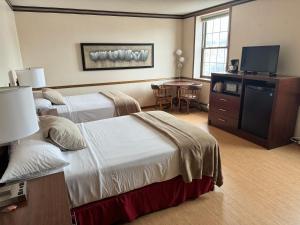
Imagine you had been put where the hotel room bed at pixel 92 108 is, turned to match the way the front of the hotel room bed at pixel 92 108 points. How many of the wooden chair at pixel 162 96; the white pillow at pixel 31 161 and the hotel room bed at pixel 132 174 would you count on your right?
2

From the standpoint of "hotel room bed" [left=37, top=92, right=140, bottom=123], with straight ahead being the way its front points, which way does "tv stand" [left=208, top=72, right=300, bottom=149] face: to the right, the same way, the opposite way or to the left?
the opposite way

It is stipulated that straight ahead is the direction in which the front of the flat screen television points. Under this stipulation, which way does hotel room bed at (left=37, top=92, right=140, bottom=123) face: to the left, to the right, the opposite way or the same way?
the opposite way

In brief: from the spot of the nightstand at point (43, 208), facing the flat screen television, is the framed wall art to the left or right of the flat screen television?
left

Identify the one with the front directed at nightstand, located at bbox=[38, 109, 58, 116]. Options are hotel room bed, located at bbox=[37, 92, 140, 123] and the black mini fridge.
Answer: the black mini fridge

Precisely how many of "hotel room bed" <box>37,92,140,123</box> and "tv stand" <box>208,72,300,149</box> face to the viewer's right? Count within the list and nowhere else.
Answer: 1

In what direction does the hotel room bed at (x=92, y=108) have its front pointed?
to the viewer's right

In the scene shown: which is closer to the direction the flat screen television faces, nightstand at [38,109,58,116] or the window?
the nightstand

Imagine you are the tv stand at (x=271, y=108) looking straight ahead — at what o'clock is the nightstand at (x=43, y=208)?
The nightstand is roughly at 11 o'clock from the tv stand.

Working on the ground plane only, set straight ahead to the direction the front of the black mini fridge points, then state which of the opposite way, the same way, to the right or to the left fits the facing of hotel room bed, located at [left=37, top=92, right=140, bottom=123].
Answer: the opposite way

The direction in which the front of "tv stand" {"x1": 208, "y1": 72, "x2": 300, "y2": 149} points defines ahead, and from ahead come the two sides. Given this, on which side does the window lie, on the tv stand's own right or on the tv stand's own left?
on the tv stand's own right

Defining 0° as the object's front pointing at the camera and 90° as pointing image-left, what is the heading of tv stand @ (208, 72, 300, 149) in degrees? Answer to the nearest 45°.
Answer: approximately 45°

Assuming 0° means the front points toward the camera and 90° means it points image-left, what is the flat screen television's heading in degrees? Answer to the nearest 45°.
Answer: approximately 45°

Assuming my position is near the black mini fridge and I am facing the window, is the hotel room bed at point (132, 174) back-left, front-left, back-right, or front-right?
back-left
